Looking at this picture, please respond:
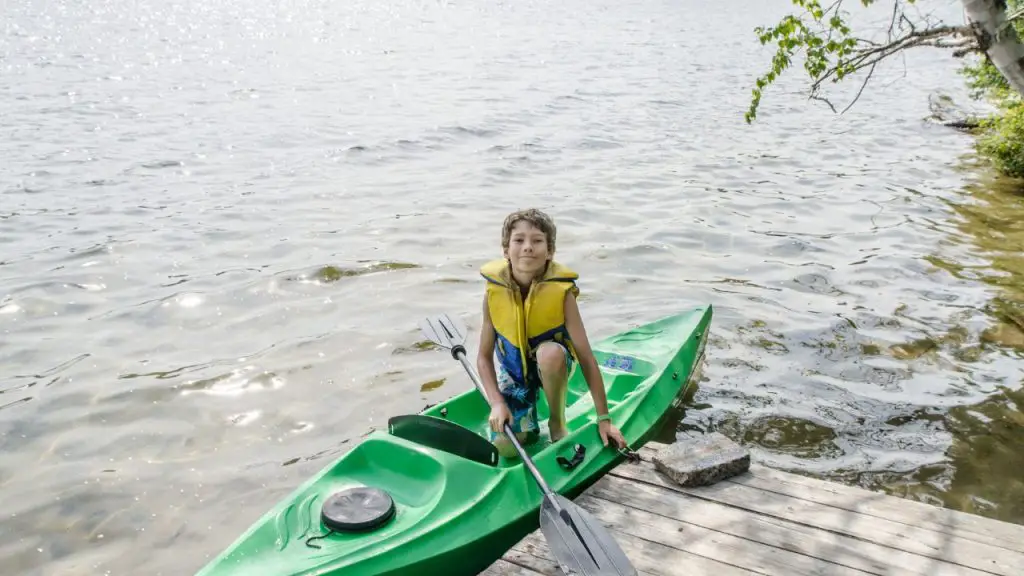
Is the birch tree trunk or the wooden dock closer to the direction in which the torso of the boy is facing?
the wooden dock

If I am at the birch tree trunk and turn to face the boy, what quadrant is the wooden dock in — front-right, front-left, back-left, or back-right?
front-left

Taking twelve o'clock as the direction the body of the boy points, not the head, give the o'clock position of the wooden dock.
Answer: The wooden dock is roughly at 10 o'clock from the boy.

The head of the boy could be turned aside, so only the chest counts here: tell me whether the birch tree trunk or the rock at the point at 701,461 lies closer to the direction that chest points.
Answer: the rock

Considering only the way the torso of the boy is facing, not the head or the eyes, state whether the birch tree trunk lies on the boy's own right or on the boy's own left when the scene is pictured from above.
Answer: on the boy's own left

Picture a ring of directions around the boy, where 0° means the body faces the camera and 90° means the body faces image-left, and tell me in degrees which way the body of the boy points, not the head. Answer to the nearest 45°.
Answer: approximately 0°

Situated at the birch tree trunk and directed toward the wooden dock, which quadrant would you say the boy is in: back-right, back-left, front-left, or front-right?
front-right

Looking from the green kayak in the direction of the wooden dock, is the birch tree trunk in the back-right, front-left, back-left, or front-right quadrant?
front-left

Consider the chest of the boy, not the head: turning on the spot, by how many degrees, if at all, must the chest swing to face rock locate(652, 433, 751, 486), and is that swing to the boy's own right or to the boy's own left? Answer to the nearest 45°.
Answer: approximately 90° to the boy's own left

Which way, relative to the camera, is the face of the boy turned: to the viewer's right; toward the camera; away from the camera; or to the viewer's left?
toward the camera
